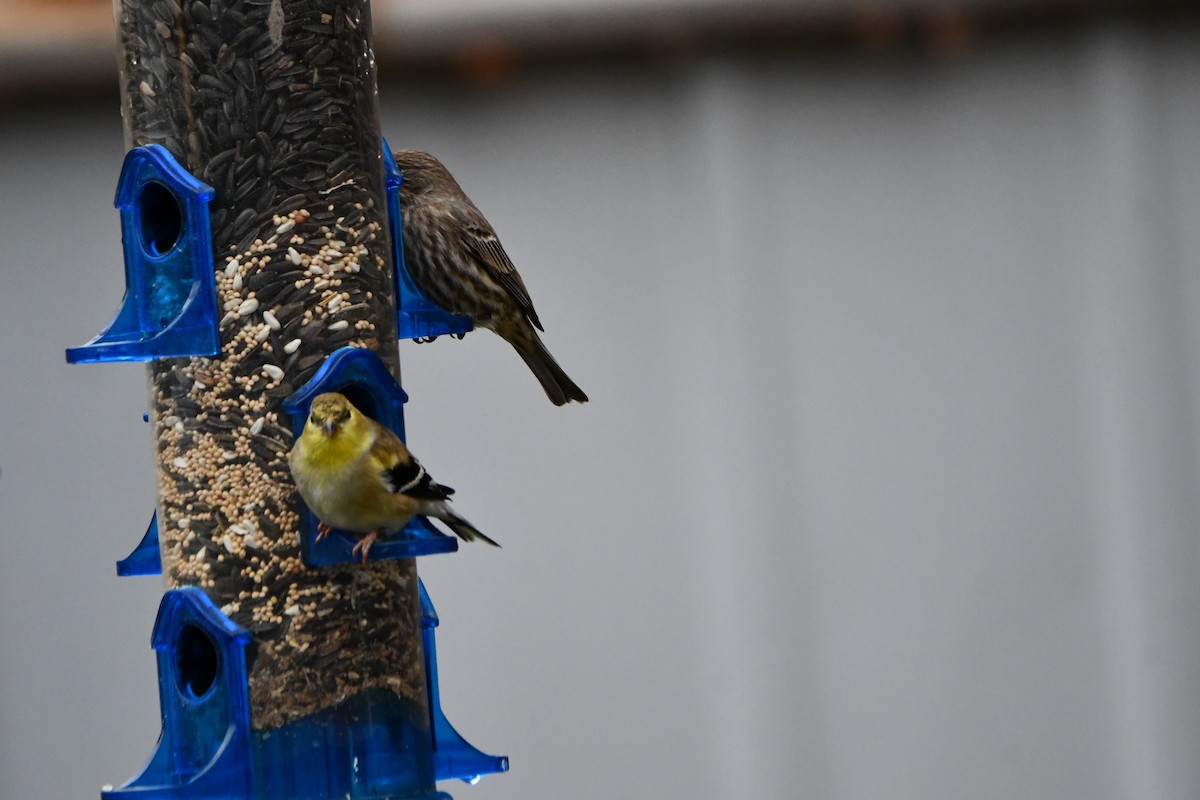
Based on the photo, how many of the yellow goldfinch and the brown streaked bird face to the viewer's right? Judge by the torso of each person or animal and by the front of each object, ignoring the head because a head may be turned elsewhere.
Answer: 0

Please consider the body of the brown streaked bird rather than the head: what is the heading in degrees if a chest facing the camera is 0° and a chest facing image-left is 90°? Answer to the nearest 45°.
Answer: approximately 90°

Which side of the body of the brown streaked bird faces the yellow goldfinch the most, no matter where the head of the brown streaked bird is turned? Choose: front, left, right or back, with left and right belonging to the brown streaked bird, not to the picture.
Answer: left

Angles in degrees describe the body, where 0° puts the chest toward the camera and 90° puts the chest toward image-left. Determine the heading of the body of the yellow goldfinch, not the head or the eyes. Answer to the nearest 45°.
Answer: approximately 45°

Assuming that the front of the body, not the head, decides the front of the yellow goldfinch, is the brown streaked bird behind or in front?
behind
